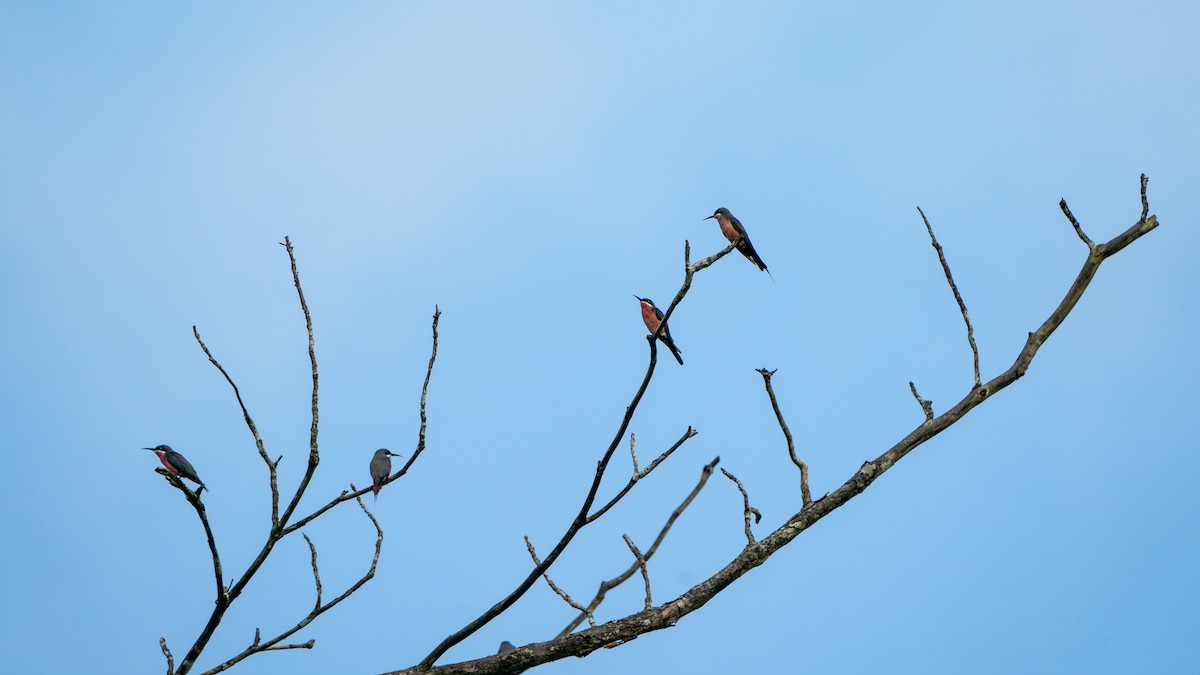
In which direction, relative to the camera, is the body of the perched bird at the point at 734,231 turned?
to the viewer's left

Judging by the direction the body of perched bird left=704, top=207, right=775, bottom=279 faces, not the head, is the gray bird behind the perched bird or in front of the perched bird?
in front

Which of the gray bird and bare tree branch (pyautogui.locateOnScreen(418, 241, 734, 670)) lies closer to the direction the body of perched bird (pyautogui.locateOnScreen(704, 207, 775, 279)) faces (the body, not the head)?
the gray bird
